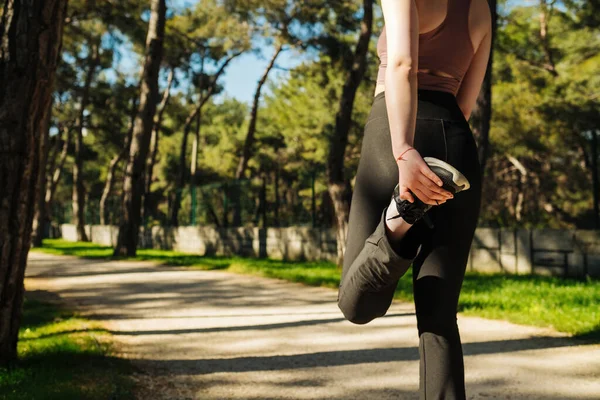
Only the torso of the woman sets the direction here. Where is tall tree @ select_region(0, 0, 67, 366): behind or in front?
in front

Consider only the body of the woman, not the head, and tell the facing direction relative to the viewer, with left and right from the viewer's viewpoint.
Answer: facing away from the viewer and to the left of the viewer

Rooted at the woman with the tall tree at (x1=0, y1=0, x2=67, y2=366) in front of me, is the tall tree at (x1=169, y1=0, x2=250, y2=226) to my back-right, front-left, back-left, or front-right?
front-right

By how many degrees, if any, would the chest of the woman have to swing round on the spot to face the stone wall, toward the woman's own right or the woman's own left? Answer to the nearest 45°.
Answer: approximately 45° to the woman's own right
